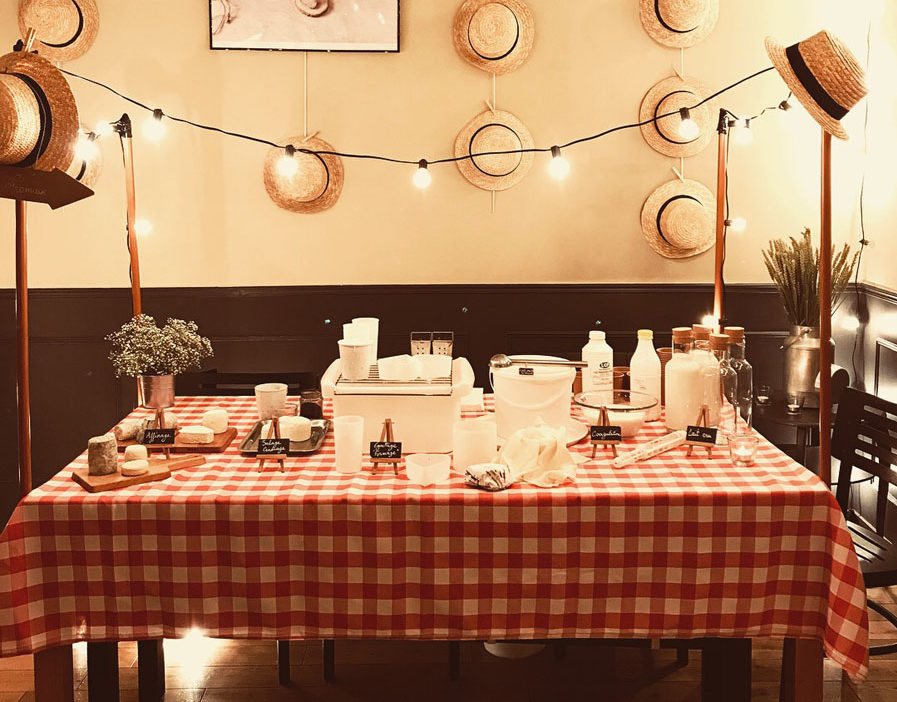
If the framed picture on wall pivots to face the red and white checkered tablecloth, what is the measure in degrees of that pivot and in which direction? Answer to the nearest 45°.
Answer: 0° — it already faces it

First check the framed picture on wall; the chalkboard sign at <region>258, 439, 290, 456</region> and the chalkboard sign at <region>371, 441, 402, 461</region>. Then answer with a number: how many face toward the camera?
3

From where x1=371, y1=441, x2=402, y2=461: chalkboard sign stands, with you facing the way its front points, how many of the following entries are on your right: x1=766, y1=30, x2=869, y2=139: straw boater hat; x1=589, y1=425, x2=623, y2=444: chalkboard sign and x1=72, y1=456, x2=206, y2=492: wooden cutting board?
1

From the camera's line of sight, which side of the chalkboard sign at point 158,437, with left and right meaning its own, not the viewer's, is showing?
front

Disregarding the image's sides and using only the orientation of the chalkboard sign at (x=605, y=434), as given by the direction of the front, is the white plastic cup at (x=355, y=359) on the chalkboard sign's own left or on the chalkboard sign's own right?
on the chalkboard sign's own right

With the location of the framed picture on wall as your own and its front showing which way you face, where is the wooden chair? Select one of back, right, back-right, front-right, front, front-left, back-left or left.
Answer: front-left

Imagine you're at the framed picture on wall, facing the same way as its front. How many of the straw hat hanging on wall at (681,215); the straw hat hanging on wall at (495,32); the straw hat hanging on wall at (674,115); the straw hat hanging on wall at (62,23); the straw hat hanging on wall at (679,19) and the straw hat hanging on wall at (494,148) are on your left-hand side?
5

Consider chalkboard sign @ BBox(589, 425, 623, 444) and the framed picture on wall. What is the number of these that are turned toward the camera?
2

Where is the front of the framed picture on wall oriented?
toward the camera

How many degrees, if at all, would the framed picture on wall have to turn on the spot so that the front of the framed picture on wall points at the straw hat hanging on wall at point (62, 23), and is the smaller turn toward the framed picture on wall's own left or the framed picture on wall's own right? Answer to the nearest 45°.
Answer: approximately 90° to the framed picture on wall's own right

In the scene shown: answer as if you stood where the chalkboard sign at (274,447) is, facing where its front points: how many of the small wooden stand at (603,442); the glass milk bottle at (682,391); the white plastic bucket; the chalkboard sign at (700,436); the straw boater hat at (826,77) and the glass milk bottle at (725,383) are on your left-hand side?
6

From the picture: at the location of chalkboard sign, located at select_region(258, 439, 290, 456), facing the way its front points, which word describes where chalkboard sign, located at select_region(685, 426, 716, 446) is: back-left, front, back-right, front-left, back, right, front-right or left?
left

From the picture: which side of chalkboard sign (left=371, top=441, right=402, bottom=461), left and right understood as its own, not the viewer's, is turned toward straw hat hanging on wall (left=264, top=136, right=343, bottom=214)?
back

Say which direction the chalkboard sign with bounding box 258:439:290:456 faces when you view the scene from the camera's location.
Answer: facing the viewer

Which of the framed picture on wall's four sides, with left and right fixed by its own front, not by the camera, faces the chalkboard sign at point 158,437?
front

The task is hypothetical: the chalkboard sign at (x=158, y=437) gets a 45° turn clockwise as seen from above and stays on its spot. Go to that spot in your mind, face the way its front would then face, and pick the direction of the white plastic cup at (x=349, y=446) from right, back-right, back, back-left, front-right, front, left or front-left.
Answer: left
